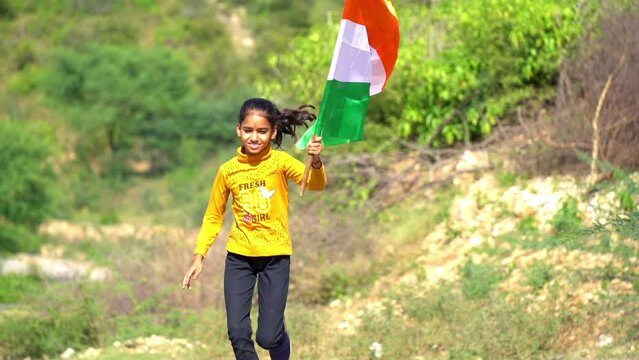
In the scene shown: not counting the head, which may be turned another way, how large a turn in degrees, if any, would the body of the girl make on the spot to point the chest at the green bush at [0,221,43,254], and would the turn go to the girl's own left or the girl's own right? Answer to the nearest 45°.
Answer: approximately 180°

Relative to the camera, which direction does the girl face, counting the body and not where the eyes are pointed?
toward the camera

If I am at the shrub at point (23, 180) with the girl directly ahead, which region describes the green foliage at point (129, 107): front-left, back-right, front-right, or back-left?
back-left

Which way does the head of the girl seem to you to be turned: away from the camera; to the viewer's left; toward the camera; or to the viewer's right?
toward the camera

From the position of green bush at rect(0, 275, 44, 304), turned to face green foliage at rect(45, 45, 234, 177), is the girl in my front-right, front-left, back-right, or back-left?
back-right

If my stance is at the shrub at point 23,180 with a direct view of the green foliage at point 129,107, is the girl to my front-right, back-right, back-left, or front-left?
back-right

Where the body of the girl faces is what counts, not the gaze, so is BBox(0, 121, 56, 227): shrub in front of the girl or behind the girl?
behind

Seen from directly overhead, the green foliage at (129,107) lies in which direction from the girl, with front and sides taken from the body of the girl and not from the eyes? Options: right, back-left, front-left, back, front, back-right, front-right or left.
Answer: back
